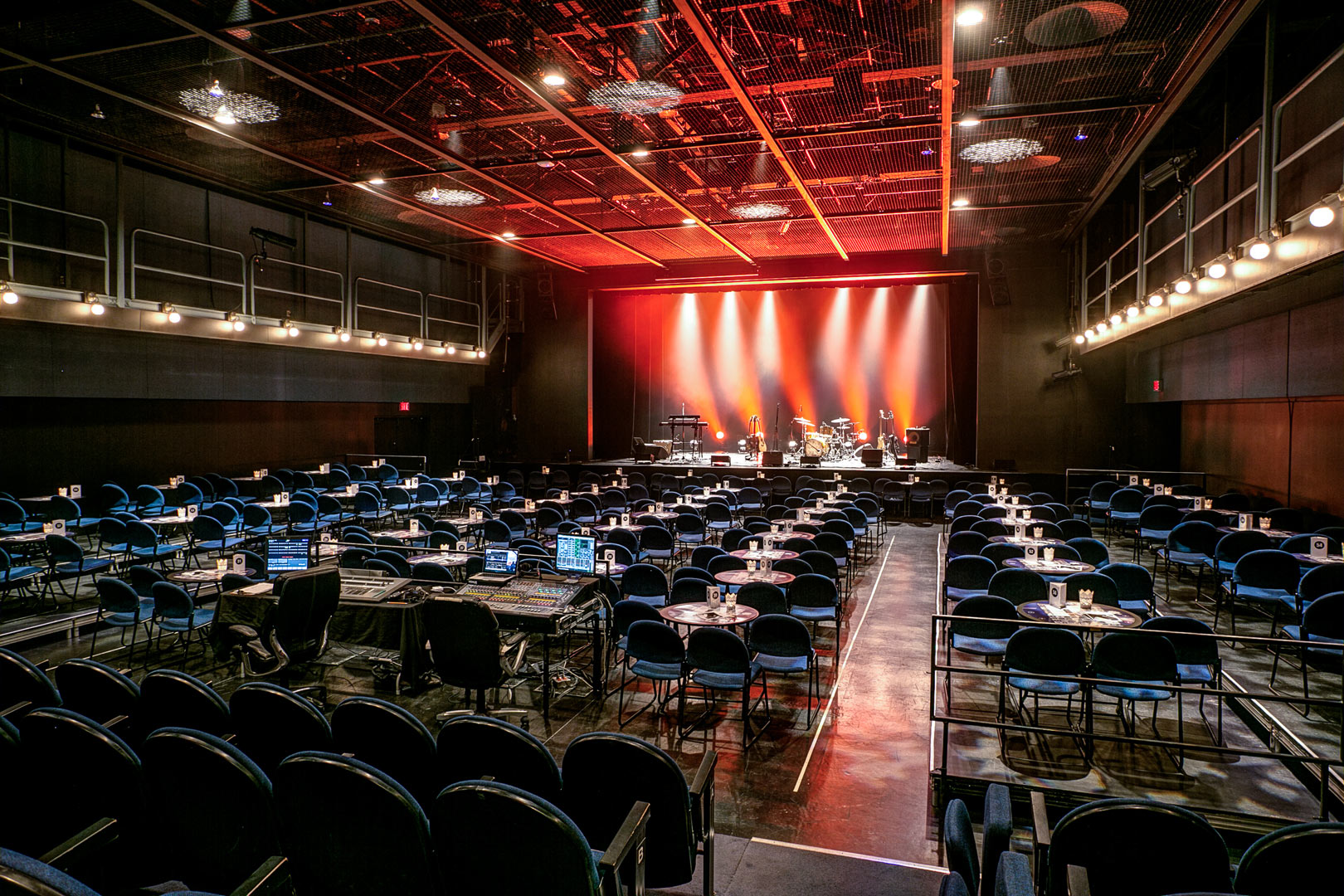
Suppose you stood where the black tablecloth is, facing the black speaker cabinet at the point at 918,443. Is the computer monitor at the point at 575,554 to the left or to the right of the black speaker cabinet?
right

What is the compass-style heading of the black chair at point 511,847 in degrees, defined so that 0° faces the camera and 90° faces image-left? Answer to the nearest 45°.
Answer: approximately 225°

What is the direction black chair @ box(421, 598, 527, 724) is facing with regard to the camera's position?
facing away from the viewer and to the right of the viewer

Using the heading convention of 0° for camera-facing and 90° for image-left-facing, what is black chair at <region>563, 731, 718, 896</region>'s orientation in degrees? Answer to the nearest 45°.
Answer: approximately 225°

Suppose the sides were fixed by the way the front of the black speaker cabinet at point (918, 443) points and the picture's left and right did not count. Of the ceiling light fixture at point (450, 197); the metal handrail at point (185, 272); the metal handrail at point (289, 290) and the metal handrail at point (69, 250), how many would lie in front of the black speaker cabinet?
4

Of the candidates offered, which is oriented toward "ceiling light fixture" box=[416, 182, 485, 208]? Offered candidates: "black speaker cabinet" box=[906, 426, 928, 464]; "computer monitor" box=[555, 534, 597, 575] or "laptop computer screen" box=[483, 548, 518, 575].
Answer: the black speaker cabinet

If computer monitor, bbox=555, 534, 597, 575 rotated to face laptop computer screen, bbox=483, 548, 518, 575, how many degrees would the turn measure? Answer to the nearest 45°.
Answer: approximately 90° to its right

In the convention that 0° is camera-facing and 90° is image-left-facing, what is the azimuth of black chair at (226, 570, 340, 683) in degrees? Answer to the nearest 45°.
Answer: approximately 135°

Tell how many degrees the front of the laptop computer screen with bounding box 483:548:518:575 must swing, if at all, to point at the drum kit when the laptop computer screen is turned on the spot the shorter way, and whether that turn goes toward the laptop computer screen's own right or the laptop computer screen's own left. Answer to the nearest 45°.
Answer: approximately 135° to the laptop computer screen's own left

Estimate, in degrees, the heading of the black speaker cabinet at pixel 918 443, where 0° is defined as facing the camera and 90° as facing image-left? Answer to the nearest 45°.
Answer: approximately 45°

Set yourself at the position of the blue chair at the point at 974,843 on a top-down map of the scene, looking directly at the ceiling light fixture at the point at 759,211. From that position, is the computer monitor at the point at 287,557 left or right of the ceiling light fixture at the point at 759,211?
left

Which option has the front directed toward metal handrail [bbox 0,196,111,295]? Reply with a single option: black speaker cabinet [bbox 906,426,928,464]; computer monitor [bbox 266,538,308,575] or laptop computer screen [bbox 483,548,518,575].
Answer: the black speaker cabinet

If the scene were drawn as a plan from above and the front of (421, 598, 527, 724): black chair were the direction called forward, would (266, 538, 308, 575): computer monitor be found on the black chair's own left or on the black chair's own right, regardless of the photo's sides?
on the black chair's own left
